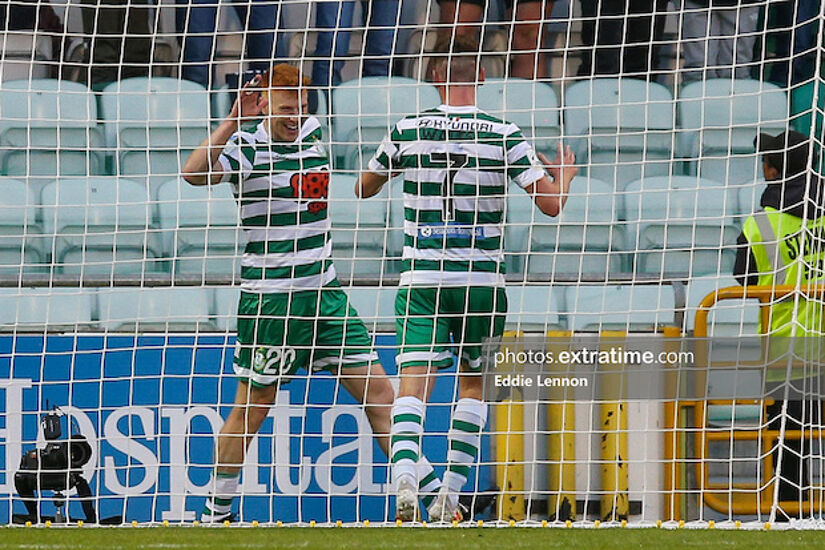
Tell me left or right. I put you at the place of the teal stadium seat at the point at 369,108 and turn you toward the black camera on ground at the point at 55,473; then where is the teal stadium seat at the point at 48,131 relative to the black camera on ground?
right

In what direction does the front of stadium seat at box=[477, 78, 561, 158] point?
toward the camera

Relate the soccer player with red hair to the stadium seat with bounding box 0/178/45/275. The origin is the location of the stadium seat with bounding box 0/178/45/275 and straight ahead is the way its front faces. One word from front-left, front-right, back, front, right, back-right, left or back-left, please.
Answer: front-left

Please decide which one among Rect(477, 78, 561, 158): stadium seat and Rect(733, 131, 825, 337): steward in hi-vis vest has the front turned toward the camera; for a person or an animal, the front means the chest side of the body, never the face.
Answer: the stadium seat

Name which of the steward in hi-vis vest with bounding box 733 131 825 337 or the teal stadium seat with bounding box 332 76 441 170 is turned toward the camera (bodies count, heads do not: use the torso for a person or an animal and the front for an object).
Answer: the teal stadium seat

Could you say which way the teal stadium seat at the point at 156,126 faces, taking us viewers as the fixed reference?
facing the viewer

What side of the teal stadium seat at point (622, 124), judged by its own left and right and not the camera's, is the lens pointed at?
front

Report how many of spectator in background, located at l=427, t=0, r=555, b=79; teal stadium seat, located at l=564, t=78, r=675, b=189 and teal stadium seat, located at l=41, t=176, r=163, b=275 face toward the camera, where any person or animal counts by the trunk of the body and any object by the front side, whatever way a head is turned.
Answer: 3

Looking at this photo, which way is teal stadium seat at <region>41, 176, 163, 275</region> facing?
toward the camera

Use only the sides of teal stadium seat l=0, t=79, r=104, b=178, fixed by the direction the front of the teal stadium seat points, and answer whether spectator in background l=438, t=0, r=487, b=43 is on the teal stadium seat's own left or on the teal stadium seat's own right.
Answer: on the teal stadium seat's own left

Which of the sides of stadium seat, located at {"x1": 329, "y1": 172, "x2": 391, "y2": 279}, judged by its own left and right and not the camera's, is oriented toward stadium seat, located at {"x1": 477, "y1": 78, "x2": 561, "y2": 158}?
left

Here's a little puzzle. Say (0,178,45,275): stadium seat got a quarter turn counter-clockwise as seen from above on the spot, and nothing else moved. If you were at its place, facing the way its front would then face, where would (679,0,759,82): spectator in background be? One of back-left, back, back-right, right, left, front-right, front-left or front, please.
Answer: front

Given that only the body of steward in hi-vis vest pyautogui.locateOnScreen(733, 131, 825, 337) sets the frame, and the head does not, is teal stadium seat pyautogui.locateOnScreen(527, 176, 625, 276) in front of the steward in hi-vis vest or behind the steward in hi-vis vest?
in front

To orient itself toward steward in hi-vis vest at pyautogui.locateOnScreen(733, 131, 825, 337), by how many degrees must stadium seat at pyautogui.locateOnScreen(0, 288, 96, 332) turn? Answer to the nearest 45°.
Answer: approximately 90° to its left

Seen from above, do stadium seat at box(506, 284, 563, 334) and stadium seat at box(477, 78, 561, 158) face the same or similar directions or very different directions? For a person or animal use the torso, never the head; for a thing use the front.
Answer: same or similar directions
